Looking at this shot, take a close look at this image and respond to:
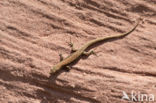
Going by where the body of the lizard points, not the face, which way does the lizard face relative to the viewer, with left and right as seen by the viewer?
facing the viewer and to the left of the viewer
